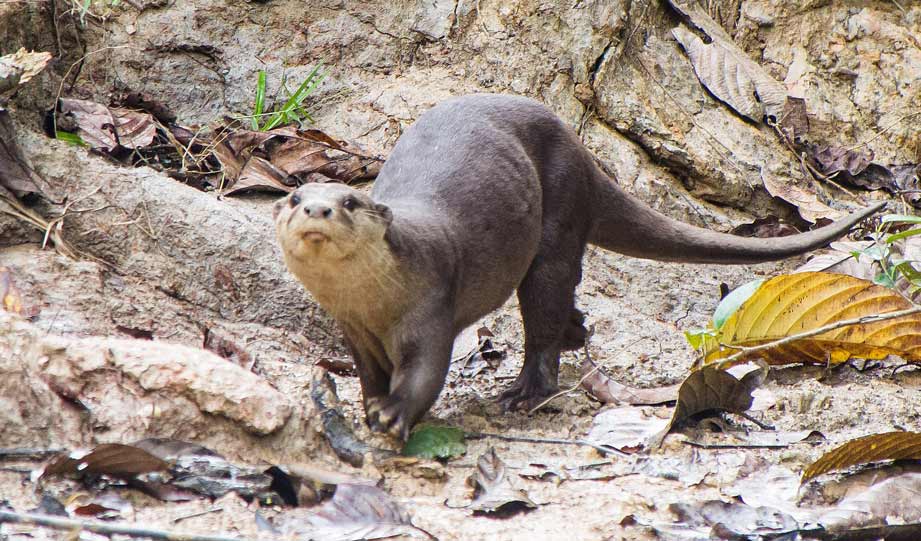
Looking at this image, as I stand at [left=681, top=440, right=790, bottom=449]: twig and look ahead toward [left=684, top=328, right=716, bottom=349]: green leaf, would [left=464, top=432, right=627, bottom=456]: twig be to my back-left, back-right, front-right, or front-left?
front-left

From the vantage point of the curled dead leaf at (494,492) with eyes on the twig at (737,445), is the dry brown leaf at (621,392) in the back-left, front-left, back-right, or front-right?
front-left

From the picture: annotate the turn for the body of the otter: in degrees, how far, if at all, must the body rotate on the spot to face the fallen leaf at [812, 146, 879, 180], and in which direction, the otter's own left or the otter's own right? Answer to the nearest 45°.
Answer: approximately 180°

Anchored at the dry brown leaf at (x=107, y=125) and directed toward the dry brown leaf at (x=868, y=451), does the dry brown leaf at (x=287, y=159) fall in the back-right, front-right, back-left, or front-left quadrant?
front-left

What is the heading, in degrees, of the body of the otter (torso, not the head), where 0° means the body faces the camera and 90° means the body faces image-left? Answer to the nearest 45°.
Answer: approximately 45°

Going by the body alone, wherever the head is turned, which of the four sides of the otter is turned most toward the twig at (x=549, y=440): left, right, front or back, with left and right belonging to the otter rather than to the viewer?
left

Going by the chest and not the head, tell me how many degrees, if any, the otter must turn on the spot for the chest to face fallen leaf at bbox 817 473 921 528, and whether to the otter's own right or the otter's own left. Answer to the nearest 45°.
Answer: approximately 90° to the otter's own left

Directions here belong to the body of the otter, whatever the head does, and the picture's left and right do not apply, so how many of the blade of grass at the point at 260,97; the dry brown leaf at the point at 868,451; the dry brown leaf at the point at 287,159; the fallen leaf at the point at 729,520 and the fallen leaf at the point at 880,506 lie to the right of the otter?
2

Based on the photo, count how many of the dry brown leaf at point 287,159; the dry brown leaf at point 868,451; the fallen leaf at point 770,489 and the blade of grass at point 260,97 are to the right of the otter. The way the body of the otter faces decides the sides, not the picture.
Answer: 2

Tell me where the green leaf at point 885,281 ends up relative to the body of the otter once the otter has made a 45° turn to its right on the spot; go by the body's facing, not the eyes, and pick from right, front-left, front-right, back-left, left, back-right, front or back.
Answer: back

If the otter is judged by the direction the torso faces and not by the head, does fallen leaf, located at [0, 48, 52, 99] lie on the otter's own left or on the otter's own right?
on the otter's own right

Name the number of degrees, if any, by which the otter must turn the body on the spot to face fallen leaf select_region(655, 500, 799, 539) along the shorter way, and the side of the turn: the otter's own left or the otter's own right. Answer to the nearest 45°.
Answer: approximately 90° to the otter's own left

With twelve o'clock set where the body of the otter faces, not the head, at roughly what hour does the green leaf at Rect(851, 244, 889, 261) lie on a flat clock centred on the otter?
The green leaf is roughly at 7 o'clock from the otter.

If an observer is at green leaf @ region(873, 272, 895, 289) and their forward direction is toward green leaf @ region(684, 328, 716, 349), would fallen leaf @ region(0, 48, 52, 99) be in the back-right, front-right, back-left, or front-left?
front-right

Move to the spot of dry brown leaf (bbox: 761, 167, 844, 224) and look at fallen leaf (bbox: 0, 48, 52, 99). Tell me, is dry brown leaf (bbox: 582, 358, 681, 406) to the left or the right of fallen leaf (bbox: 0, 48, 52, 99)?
left

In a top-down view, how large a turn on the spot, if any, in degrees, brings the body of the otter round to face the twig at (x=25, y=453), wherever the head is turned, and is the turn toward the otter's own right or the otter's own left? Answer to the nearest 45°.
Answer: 0° — it already faces it

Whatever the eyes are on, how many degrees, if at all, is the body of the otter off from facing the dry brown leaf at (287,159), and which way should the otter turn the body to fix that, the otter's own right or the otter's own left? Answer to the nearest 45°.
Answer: approximately 90° to the otter's own right

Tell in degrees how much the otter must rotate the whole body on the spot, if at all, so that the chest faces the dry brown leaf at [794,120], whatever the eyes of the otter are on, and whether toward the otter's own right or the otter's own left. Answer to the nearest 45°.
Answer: approximately 180°

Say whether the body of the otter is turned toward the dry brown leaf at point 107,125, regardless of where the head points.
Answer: no

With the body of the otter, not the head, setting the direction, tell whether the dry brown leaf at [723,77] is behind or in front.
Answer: behind

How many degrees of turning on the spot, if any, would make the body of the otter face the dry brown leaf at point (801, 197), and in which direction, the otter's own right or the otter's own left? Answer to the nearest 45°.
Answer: approximately 180°

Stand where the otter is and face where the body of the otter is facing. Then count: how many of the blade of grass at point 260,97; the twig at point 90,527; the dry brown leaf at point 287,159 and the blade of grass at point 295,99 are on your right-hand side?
3
